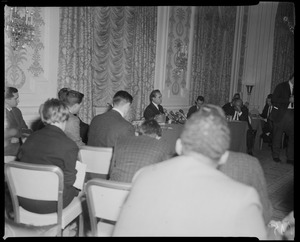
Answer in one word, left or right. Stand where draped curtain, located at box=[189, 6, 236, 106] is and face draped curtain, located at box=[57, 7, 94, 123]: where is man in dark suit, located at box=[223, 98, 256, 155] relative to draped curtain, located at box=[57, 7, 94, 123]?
left

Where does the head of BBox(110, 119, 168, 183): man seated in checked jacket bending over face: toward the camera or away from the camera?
away from the camera

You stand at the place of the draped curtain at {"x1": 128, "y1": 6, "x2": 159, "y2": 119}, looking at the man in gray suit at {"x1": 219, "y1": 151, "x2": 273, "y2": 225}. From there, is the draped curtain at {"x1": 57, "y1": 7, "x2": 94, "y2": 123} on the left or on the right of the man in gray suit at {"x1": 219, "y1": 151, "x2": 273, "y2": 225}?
right

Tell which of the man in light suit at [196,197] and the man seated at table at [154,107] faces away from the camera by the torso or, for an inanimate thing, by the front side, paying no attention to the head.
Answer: the man in light suit

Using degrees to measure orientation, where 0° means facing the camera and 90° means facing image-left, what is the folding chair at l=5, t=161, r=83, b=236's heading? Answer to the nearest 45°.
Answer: approximately 225°

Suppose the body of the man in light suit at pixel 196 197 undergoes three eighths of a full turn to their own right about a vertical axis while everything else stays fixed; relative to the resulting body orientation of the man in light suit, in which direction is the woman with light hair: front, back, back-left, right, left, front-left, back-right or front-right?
back

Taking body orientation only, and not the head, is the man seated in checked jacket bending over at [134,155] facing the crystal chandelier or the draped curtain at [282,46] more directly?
the draped curtain

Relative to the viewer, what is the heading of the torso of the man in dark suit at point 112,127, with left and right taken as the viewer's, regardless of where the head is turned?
facing away from the viewer and to the right of the viewer

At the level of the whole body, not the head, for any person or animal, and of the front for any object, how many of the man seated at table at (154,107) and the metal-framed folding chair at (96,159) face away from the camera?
1

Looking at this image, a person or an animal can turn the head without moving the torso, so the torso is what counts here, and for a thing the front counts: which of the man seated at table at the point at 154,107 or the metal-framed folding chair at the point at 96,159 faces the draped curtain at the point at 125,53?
the metal-framed folding chair

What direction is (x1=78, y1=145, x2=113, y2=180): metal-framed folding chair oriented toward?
away from the camera

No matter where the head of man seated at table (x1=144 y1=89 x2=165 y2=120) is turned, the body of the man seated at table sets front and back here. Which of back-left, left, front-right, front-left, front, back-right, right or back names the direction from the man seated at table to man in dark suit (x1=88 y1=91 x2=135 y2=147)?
front-right

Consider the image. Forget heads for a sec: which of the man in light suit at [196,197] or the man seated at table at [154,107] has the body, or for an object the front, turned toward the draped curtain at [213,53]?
the man in light suit

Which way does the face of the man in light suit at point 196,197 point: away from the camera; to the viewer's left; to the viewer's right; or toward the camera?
away from the camera

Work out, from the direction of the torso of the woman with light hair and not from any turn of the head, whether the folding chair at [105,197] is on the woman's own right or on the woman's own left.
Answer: on the woman's own right

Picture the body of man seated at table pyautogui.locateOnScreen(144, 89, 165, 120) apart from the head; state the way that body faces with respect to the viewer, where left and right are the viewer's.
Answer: facing the viewer and to the right of the viewer
